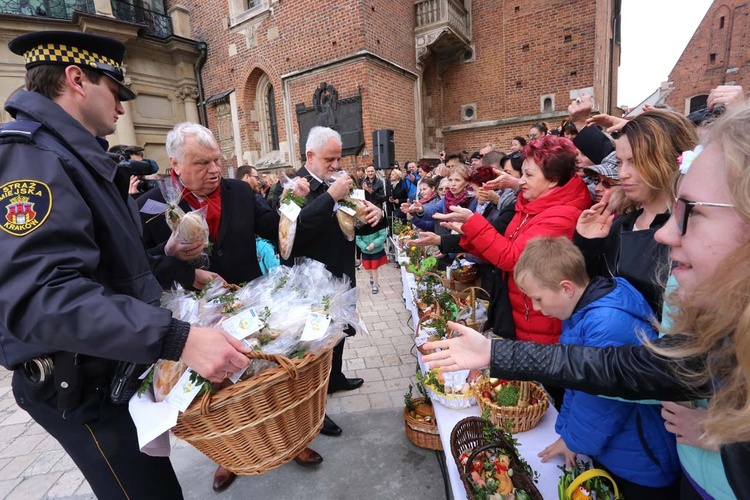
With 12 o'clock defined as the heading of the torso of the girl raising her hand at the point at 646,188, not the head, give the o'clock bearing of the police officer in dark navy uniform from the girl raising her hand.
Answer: The police officer in dark navy uniform is roughly at 12 o'clock from the girl raising her hand.

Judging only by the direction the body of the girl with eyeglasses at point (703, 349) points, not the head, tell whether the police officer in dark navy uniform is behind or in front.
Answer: in front

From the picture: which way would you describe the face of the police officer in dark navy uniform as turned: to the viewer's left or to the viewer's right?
to the viewer's right

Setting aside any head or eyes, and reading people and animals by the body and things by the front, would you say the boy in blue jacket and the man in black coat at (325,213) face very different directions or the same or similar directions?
very different directions

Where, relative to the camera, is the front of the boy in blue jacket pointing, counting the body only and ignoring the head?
to the viewer's left

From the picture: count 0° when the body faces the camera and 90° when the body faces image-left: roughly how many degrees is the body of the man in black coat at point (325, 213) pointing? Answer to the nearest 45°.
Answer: approximately 315°

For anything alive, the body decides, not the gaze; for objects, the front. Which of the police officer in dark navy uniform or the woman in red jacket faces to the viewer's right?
the police officer in dark navy uniform

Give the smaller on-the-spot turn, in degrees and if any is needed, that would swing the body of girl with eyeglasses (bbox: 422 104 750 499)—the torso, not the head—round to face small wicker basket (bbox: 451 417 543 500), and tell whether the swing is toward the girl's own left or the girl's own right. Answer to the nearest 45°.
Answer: approximately 45° to the girl's own right

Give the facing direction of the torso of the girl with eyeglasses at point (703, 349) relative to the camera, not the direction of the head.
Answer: to the viewer's left

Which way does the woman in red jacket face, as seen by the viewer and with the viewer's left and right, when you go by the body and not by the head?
facing to the left of the viewer

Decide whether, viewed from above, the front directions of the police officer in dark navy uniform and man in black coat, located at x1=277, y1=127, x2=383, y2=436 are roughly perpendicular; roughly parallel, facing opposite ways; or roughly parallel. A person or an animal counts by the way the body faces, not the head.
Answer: roughly perpendicular

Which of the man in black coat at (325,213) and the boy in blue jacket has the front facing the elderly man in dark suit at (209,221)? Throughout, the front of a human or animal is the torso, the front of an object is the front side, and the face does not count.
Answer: the boy in blue jacket

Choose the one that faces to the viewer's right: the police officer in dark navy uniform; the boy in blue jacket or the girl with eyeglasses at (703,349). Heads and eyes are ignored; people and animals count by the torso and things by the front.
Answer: the police officer in dark navy uniform

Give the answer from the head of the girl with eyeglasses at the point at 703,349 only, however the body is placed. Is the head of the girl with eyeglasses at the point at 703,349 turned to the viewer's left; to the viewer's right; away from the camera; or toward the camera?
to the viewer's left

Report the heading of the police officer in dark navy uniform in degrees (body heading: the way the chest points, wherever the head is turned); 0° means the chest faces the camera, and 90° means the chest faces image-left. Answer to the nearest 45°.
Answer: approximately 270°

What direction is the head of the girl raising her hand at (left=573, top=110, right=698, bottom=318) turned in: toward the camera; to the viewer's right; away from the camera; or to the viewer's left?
to the viewer's left
